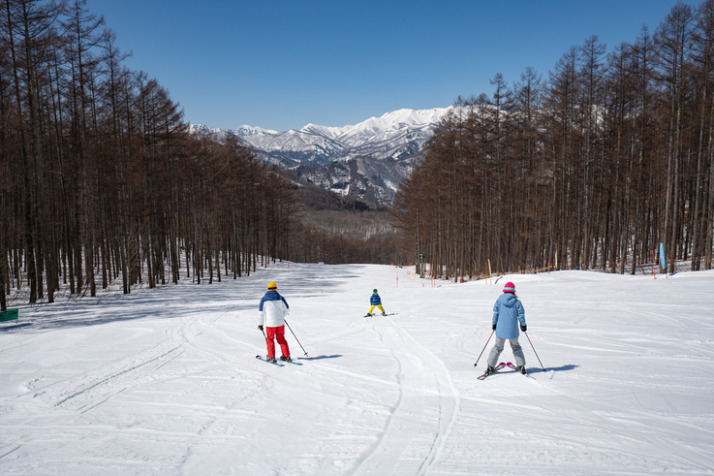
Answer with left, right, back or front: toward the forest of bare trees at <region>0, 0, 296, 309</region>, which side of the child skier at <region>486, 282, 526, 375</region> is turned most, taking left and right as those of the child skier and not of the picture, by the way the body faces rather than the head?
left

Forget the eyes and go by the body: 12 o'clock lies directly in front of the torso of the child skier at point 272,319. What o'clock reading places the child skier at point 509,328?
the child skier at point 509,328 is roughly at 4 o'clock from the child skier at point 272,319.

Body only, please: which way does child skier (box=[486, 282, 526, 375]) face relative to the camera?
away from the camera

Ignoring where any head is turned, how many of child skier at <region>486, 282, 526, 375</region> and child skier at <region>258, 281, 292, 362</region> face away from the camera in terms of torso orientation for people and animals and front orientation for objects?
2

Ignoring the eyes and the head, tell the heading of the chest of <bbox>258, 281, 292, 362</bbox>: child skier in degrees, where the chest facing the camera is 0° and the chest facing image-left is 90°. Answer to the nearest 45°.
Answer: approximately 180°

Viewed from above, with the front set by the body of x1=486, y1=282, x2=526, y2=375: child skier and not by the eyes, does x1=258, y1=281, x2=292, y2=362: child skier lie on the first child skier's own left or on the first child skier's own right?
on the first child skier's own left

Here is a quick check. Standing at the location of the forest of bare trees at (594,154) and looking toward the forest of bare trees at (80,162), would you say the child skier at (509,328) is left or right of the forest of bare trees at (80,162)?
left

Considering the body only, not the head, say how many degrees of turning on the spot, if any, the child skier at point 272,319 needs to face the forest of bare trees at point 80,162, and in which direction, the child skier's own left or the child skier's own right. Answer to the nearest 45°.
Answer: approximately 45° to the child skier's own left

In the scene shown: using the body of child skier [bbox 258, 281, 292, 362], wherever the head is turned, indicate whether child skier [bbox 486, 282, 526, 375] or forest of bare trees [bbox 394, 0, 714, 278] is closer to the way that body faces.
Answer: the forest of bare trees
